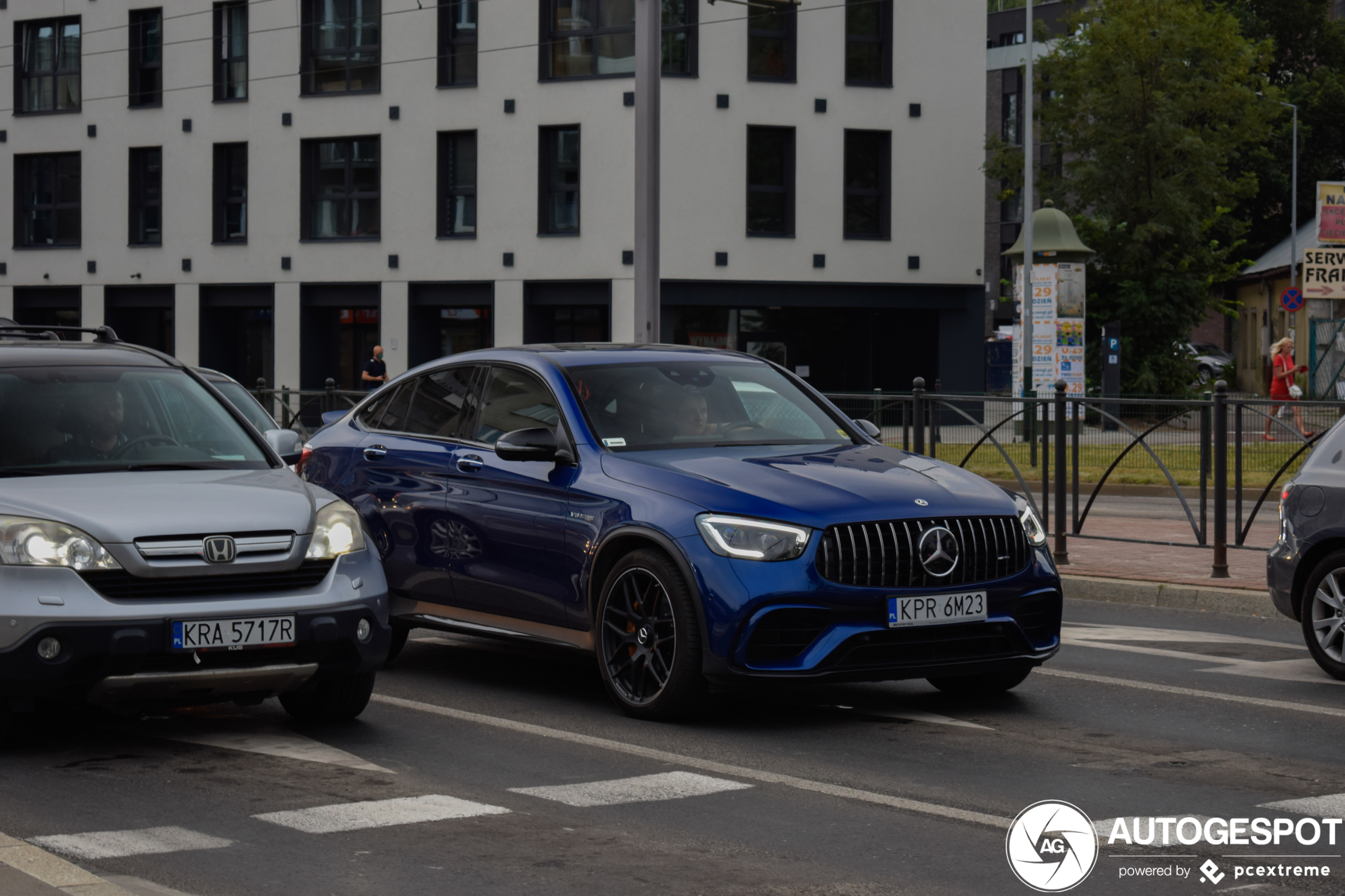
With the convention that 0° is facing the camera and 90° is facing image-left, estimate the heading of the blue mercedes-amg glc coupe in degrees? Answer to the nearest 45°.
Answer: approximately 315°

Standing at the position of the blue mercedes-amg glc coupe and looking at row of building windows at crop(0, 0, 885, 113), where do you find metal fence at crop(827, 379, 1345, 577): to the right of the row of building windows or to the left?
right

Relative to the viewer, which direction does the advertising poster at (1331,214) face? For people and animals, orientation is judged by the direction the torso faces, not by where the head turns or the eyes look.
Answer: toward the camera

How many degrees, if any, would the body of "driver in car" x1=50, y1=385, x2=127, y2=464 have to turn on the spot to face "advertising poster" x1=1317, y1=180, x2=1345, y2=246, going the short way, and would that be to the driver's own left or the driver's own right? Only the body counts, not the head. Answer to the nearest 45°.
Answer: approximately 90° to the driver's own left

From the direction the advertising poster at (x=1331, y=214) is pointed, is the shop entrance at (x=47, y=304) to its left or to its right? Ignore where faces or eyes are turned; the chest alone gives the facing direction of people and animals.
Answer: on its right

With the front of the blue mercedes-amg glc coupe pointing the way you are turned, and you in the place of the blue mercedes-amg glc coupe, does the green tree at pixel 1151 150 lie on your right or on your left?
on your left

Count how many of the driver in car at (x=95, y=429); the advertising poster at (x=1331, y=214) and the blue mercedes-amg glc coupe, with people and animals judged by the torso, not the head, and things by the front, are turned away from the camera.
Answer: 0

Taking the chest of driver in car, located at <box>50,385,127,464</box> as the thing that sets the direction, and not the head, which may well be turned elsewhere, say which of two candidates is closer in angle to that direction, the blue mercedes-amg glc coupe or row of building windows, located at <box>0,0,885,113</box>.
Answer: the blue mercedes-amg glc coupe

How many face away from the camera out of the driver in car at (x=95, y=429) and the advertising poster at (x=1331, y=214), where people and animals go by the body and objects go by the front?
0

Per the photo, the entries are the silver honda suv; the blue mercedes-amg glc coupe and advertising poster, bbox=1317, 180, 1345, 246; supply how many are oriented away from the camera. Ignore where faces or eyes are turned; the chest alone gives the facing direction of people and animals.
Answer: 0

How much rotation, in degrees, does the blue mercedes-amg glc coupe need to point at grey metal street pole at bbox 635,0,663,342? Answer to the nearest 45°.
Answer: approximately 135° to its left

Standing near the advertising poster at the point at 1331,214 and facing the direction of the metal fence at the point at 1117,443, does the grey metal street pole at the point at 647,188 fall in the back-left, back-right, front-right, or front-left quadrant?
front-right

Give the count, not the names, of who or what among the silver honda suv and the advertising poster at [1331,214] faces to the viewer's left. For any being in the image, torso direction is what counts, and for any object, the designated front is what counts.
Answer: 0
